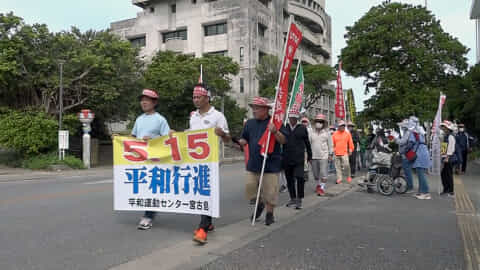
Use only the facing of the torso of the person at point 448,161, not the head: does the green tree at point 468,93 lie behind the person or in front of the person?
behind

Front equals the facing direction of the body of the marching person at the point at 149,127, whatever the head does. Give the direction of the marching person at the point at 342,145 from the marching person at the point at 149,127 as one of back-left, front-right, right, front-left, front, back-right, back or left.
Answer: back

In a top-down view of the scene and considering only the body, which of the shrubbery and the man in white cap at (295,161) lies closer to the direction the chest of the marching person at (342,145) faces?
the man in white cap

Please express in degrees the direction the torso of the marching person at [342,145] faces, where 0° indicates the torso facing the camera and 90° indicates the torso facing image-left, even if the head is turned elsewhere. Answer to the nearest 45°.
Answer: approximately 0°

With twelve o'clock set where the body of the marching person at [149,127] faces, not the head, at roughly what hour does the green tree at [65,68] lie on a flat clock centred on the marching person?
The green tree is roughly at 4 o'clock from the marching person.

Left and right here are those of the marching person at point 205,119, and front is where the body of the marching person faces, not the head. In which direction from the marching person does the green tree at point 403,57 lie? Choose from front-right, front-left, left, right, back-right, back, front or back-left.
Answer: back

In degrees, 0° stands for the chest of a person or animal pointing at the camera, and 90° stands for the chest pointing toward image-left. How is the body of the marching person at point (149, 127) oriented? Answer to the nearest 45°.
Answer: approximately 45°

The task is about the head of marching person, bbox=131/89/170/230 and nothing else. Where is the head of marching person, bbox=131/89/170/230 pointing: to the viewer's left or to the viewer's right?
to the viewer's left

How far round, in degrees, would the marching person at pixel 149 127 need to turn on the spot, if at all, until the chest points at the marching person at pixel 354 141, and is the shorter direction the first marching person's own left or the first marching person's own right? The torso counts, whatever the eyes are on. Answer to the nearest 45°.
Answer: approximately 180°

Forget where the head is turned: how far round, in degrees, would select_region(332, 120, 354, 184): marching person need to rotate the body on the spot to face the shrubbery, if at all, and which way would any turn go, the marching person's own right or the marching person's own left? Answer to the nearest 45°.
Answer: approximately 90° to the marching person's own right

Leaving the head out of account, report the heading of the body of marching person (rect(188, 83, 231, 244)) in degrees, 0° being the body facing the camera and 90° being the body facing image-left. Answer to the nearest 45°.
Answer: approximately 45°

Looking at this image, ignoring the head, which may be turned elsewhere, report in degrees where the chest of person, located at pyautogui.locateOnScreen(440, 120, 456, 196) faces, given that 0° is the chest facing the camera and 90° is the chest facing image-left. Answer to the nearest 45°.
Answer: approximately 45°
